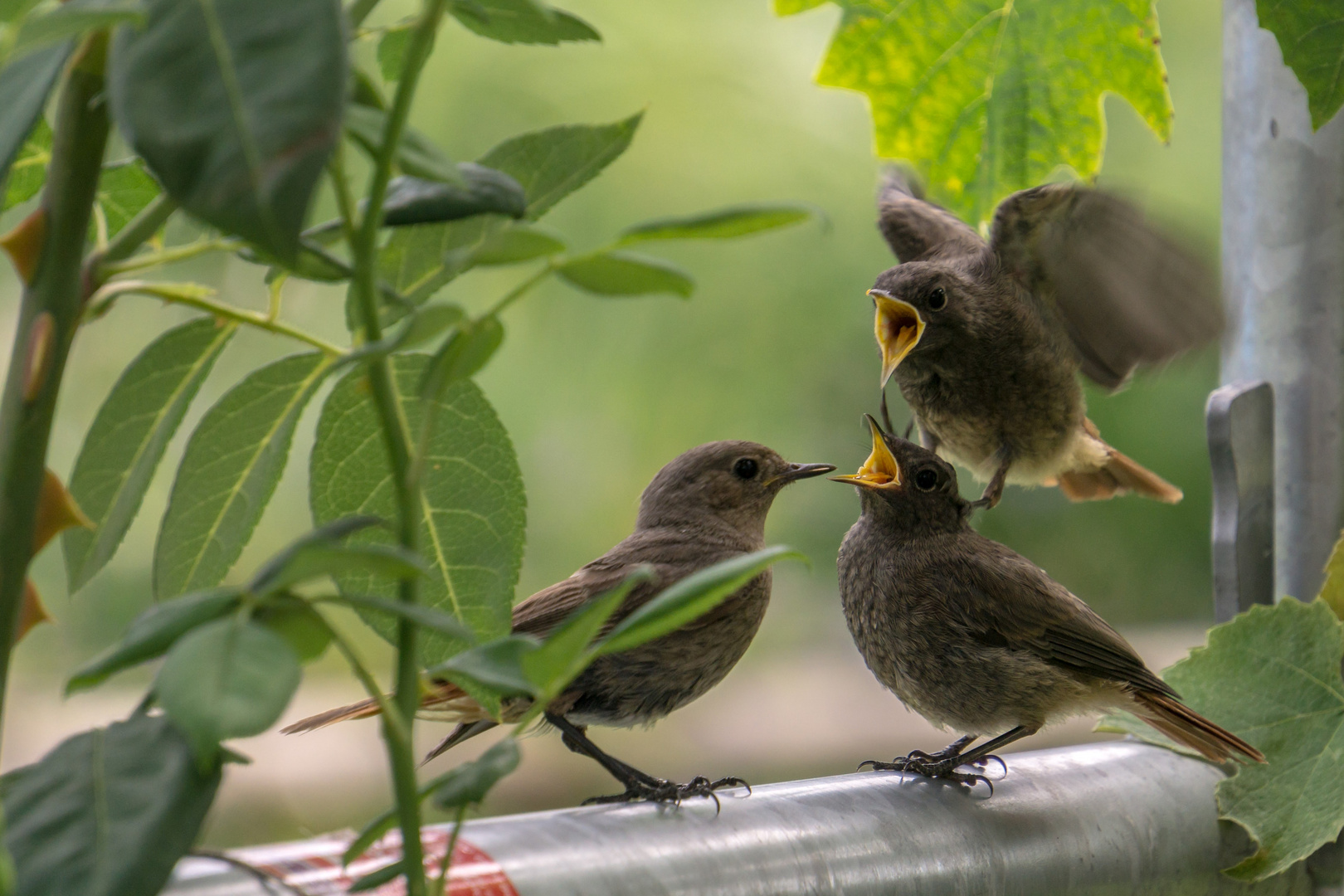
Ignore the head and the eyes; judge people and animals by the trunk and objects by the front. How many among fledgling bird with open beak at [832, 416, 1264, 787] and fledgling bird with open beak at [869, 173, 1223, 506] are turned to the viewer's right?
0

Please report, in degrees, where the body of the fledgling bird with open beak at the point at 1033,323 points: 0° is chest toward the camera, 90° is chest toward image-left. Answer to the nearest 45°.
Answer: approximately 45°

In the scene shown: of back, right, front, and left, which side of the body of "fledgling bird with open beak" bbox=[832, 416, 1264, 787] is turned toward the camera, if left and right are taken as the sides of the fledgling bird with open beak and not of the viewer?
left

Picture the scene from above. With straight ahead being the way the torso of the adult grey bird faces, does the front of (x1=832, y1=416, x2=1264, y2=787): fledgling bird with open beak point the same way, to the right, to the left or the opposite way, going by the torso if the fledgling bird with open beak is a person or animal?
the opposite way

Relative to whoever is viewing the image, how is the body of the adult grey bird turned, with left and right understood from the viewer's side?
facing to the right of the viewer

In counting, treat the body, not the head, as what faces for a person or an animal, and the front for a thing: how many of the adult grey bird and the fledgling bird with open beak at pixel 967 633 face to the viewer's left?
1
